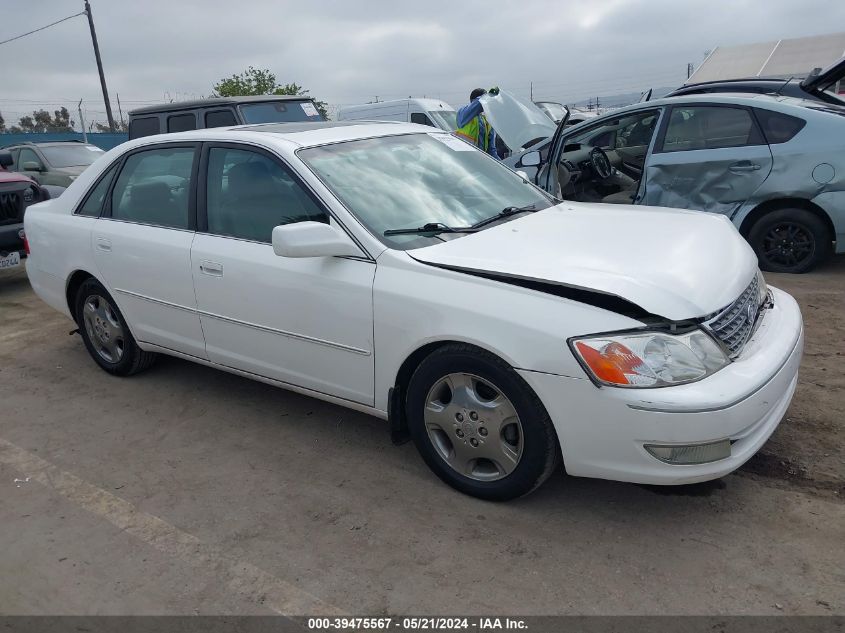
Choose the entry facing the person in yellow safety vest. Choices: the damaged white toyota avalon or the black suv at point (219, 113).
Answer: the black suv

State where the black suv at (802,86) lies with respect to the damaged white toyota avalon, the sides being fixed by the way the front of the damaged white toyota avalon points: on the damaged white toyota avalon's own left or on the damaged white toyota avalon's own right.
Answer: on the damaged white toyota avalon's own left

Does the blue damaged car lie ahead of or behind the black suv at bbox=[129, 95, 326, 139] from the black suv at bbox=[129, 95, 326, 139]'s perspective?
ahead

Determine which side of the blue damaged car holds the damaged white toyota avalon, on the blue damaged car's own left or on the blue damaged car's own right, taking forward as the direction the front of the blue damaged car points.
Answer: on the blue damaged car's own left

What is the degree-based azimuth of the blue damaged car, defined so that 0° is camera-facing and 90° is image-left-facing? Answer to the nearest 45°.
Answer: approximately 90°

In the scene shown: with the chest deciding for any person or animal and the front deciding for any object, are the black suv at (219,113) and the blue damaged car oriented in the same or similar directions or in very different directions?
very different directions

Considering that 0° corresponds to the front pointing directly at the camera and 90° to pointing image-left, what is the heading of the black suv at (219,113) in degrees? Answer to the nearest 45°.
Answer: approximately 315°

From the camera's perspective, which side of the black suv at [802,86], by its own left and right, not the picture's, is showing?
left

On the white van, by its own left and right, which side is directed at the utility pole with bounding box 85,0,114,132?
back
